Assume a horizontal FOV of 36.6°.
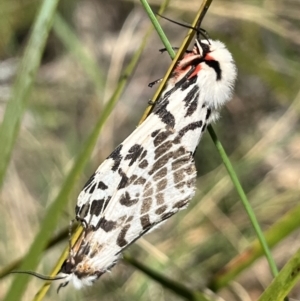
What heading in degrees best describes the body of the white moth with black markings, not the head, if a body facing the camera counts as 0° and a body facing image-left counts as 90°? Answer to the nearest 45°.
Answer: approximately 270°
